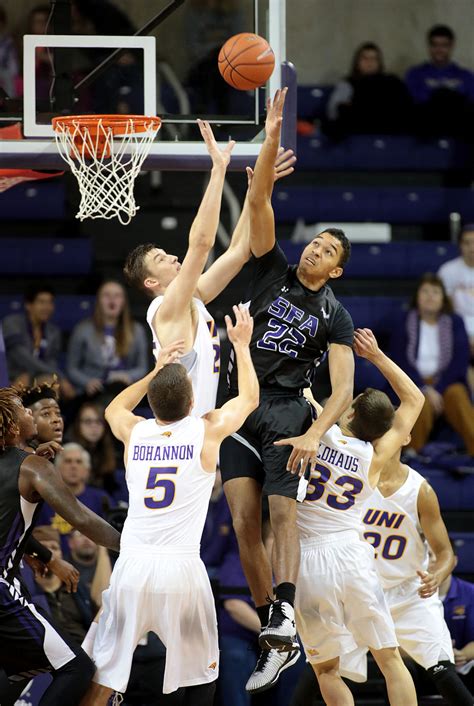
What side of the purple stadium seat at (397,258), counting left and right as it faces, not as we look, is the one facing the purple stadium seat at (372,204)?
back

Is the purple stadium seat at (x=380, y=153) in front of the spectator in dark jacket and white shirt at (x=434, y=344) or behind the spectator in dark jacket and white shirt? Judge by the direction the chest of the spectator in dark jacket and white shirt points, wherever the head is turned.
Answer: behind

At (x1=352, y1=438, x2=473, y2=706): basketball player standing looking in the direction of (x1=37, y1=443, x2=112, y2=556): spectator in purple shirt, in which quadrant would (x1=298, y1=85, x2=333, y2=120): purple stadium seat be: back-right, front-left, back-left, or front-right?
front-right

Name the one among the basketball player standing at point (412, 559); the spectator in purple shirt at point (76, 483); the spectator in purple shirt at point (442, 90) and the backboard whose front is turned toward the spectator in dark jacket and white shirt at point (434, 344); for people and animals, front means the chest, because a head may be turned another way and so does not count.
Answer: the spectator in purple shirt at point (442, 90)

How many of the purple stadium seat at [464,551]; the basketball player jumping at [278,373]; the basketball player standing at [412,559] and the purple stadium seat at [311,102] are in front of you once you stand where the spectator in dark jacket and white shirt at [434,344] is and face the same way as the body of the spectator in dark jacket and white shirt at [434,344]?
3

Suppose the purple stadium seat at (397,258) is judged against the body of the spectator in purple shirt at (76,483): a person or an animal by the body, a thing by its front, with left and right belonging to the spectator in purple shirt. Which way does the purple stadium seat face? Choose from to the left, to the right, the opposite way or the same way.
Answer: the same way

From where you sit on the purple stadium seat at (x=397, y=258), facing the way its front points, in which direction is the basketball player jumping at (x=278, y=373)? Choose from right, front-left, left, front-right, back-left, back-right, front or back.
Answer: front

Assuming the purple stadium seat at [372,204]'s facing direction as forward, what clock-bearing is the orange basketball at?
The orange basketball is roughly at 12 o'clock from the purple stadium seat.

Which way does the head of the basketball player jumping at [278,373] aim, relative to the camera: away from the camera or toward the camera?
toward the camera

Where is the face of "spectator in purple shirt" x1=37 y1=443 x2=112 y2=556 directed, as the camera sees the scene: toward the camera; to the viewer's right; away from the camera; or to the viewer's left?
toward the camera

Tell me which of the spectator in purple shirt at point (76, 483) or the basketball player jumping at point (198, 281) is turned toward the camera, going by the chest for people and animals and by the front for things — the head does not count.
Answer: the spectator in purple shirt

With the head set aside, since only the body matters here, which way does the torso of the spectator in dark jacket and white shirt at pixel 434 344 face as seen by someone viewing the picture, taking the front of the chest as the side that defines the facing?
toward the camera

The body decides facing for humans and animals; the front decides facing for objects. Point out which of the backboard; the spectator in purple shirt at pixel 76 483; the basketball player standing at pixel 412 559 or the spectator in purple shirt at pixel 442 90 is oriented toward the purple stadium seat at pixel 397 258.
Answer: the spectator in purple shirt at pixel 442 90

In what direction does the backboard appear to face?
toward the camera

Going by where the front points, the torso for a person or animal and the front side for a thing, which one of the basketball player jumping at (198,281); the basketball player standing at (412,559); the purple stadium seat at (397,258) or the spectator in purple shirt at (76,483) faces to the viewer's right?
the basketball player jumping at (198,281)

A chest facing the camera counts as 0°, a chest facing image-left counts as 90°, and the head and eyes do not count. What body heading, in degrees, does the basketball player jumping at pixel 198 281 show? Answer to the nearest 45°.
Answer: approximately 270°

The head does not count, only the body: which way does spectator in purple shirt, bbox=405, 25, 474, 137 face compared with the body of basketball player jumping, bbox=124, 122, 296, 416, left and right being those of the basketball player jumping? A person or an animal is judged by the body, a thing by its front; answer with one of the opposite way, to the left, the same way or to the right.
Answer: to the right

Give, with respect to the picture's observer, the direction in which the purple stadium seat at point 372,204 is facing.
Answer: facing the viewer

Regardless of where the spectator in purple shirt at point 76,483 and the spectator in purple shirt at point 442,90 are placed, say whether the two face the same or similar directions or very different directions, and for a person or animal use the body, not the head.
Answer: same or similar directions

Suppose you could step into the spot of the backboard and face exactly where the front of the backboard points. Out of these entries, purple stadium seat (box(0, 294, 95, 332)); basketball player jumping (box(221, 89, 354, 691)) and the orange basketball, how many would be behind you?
1
